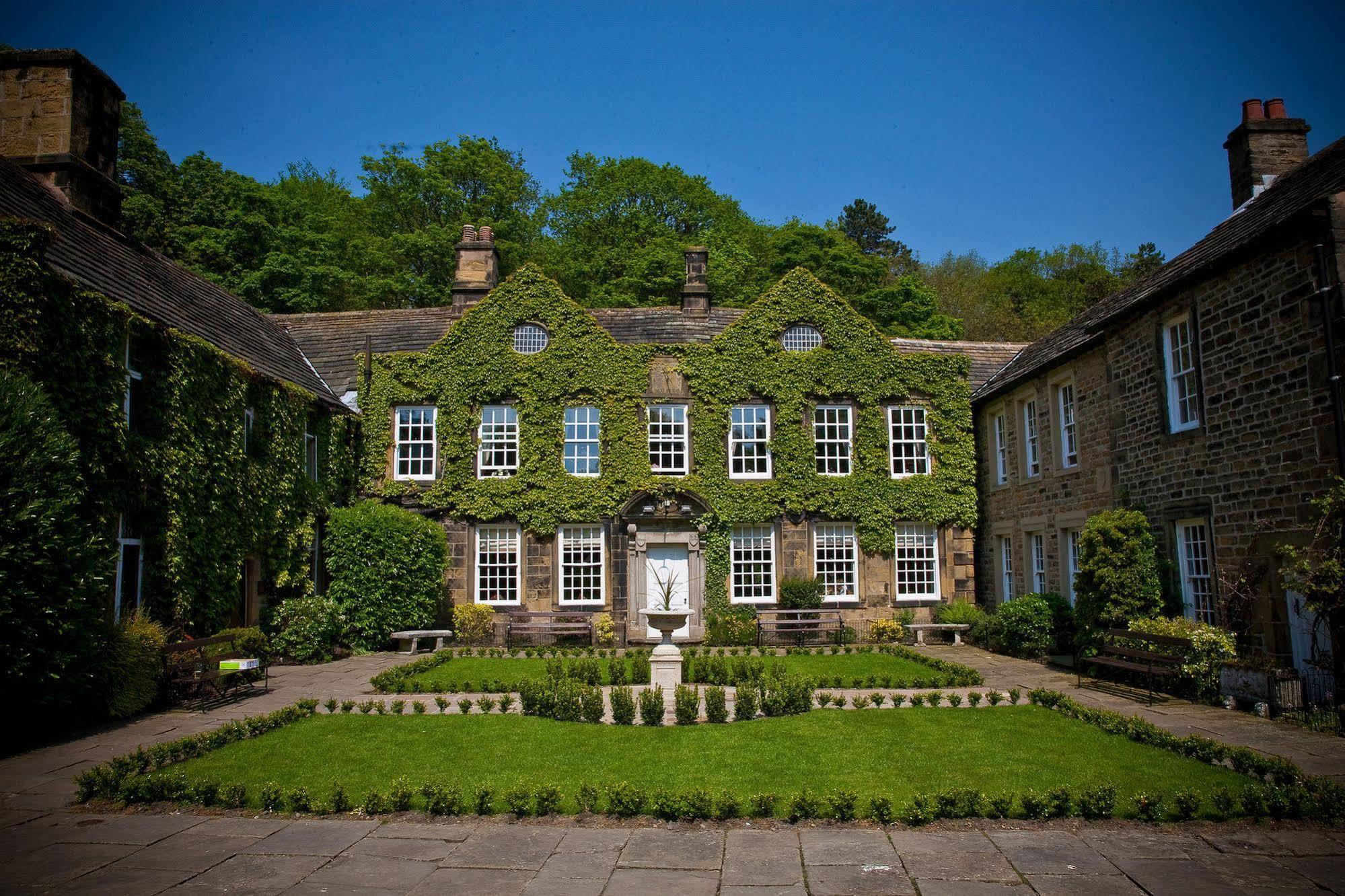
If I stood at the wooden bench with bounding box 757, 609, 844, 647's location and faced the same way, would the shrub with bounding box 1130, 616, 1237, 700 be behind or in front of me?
in front

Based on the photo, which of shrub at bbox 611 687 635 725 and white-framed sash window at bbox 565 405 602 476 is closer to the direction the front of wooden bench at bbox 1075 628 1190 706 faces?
the shrub

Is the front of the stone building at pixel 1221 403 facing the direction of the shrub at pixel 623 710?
yes

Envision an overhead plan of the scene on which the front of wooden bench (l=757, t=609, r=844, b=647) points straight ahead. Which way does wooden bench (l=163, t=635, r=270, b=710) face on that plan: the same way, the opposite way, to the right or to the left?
to the left

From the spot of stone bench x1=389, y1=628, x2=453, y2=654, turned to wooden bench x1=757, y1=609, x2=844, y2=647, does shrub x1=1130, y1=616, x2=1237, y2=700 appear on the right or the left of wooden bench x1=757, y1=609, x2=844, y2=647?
right

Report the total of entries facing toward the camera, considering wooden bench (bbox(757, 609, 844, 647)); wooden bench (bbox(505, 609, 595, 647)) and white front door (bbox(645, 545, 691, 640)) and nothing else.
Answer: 3

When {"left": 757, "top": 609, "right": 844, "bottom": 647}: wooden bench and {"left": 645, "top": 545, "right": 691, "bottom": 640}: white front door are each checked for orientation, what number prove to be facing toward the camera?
2

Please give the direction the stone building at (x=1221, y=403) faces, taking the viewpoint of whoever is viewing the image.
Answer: facing the viewer and to the left of the viewer

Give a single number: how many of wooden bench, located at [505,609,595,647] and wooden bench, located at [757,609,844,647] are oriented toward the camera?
2

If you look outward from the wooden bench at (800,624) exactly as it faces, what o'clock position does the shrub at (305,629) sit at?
The shrub is roughly at 2 o'clock from the wooden bench.

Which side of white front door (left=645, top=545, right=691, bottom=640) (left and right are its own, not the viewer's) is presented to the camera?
front

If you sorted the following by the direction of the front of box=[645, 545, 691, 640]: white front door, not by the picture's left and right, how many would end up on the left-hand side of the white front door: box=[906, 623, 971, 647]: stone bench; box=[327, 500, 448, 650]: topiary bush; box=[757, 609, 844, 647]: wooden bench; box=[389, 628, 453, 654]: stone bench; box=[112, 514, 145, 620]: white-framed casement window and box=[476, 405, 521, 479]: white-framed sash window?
2
